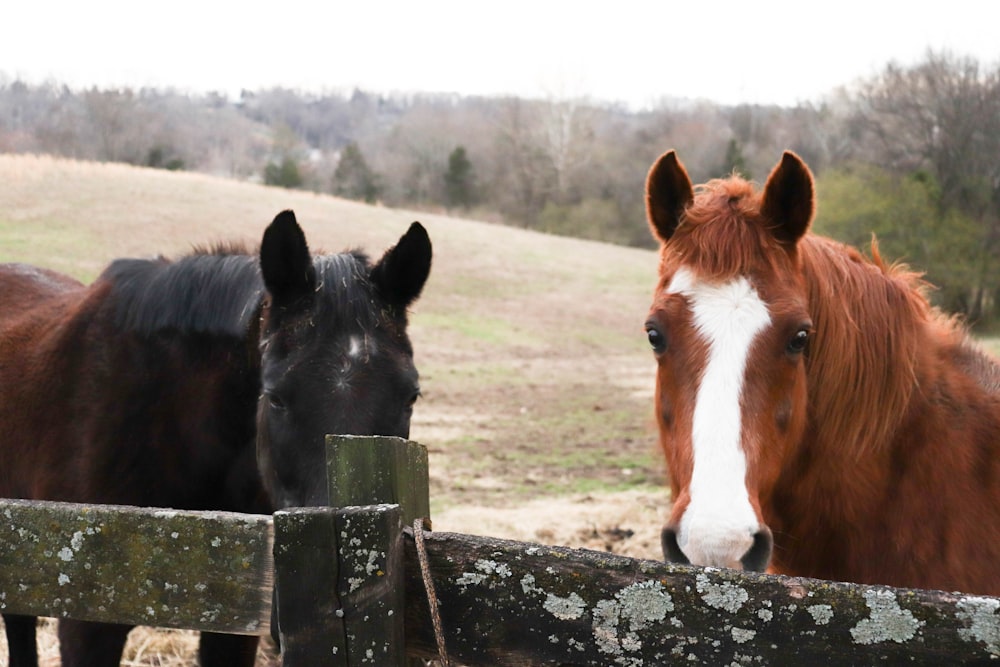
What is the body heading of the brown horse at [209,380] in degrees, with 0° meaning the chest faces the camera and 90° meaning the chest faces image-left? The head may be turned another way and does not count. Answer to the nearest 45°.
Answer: approximately 315°

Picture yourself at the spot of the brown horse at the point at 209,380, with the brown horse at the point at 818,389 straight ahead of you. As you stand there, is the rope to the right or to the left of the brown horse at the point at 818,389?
right

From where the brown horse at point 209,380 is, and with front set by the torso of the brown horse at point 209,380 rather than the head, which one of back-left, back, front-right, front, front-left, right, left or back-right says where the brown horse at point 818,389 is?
front

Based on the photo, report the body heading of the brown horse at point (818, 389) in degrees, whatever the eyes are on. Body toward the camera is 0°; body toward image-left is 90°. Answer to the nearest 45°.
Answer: approximately 45°

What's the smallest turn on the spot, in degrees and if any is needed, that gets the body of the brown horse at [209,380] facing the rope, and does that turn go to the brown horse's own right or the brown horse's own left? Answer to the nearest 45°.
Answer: approximately 45° to the brown horse's own right

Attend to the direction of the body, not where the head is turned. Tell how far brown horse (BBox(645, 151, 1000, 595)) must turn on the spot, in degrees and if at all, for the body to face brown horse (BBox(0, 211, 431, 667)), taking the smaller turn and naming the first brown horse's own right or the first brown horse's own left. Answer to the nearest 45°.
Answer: approximately 45° to the first brown horse's own right

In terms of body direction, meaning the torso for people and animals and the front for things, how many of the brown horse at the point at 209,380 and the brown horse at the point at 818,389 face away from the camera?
0
